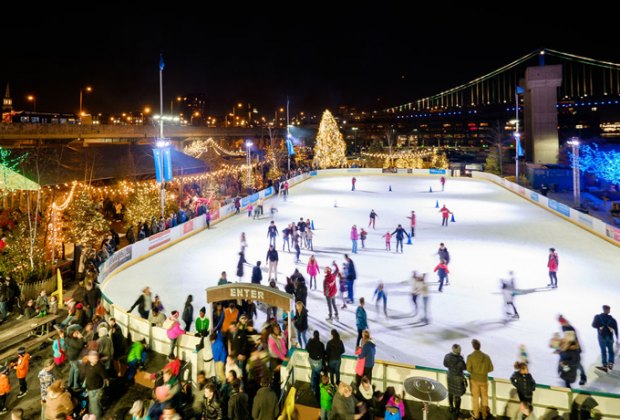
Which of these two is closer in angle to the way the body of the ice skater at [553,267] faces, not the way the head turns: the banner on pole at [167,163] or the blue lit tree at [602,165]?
the banner on pole

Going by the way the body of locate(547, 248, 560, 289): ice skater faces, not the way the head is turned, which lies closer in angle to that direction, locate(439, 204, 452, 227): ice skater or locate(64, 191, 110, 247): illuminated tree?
the illuminated tree

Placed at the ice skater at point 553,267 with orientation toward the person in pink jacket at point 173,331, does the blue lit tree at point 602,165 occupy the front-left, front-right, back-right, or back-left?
back-right
